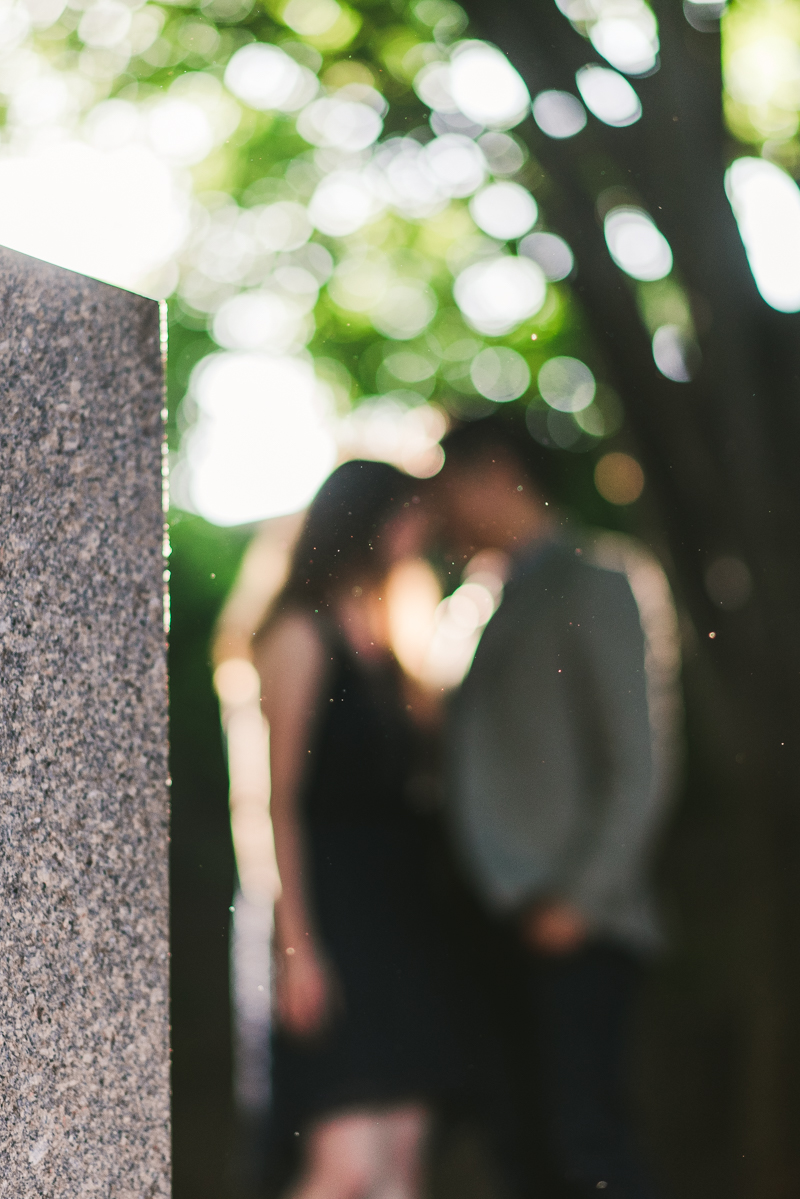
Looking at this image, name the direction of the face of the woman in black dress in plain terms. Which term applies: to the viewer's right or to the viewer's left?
to the viewer's right

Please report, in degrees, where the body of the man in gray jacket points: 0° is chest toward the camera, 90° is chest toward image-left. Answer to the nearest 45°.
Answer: approximately 90°

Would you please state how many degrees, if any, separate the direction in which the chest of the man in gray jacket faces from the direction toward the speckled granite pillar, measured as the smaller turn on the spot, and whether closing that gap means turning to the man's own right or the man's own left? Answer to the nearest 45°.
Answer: approximately 90° to the man's own left
